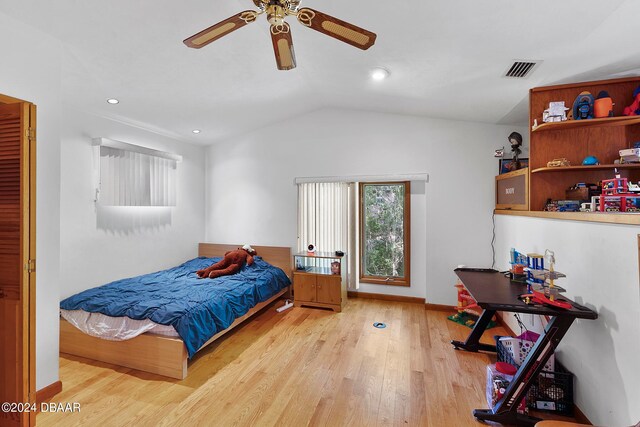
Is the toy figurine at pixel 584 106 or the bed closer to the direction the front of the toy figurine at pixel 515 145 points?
the bed

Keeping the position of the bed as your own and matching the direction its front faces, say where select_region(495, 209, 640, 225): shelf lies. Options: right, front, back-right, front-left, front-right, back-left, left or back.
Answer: left

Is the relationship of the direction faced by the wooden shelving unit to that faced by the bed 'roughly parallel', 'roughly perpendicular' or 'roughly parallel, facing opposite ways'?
roughly perpendicular

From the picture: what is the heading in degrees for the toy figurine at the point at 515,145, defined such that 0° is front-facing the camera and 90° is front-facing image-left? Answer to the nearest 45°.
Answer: approximately 45°

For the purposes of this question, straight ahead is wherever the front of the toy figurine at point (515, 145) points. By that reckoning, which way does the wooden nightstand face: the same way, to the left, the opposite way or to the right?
to the left

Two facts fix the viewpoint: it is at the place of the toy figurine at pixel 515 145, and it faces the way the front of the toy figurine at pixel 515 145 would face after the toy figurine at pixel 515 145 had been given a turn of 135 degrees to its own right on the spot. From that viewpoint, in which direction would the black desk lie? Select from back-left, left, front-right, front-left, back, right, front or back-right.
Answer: back

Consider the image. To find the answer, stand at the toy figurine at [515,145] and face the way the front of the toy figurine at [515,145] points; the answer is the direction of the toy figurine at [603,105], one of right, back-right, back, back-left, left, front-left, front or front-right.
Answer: left

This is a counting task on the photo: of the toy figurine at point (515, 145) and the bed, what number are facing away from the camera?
0

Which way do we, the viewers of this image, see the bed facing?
facing the viewer and to the left of the viewer

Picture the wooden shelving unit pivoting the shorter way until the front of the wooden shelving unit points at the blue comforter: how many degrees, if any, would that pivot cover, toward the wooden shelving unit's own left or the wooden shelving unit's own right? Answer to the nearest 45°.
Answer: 0° — it already faces it

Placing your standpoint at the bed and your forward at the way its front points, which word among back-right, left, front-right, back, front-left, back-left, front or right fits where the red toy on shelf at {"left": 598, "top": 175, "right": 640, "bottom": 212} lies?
left

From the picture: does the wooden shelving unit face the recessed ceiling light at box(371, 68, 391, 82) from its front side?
yes

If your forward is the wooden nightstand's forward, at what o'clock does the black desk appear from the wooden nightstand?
The black desk is roughly at 11 o'clock from the wooden nightstand.
